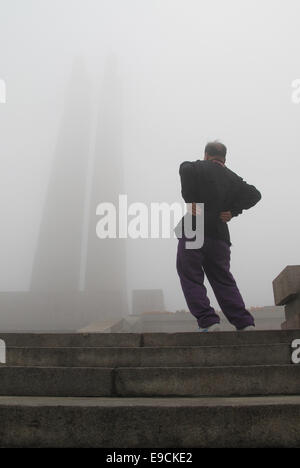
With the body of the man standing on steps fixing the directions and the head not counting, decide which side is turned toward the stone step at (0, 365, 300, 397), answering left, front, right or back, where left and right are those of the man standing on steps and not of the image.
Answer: back

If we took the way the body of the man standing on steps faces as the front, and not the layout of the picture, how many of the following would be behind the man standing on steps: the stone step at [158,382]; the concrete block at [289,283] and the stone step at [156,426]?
2

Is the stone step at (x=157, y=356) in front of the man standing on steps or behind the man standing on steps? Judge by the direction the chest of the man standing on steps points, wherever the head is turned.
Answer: behind

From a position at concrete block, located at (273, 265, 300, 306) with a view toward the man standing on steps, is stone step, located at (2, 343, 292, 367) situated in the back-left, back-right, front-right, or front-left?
front-left

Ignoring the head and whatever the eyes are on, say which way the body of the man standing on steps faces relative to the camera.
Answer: away from the camera

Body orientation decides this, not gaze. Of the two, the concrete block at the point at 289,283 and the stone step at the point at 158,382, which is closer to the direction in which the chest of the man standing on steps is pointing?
the concrete block

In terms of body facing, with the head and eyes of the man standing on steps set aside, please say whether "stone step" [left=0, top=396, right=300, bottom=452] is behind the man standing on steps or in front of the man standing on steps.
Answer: behind

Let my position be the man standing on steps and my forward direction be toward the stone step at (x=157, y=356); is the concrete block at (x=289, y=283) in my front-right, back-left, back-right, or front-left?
back-left

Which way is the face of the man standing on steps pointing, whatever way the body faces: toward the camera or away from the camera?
away from the camera
